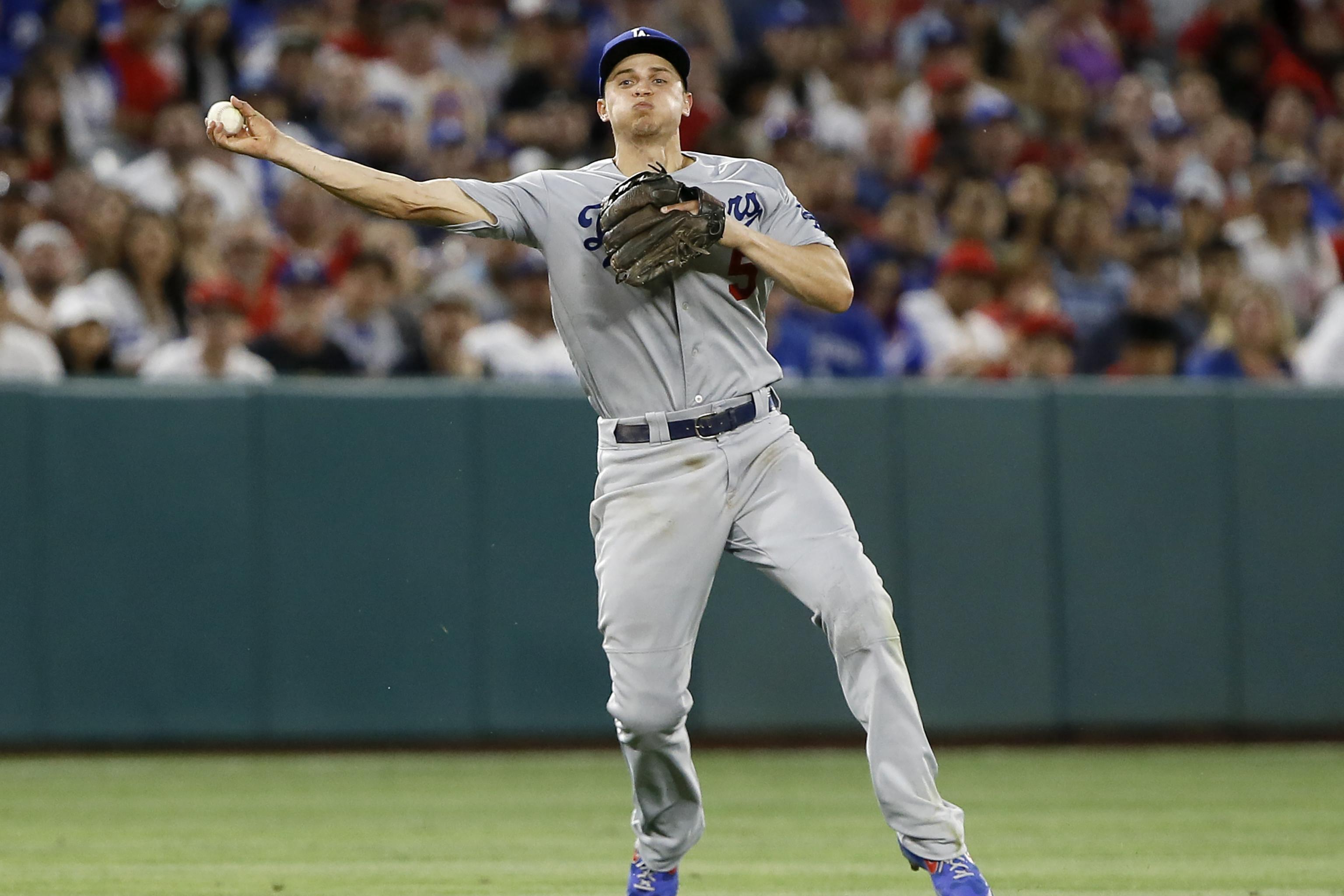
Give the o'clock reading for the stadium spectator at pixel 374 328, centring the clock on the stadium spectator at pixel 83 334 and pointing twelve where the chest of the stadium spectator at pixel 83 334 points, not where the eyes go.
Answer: the stadium spectator at pixel 374 328 is roughly at 9 o'clock from the stadium spectator at pixel 83 334.

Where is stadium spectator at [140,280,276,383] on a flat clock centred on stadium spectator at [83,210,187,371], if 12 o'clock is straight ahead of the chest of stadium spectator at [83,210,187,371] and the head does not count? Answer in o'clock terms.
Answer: stadium spectator at [140,280,276,383] is roughly at 11 o'clock from stadium spectator at [83,210,187,371].

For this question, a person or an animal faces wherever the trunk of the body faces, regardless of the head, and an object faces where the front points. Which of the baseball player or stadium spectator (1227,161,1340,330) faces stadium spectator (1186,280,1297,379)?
stadium spectator (1227,161,1340,330)

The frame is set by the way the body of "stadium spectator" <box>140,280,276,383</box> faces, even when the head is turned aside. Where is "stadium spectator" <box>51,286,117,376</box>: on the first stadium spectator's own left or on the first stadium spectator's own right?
on the first stadium spectator's own right

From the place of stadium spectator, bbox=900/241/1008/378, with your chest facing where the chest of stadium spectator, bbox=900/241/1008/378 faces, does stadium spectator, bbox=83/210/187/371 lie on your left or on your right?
on your right

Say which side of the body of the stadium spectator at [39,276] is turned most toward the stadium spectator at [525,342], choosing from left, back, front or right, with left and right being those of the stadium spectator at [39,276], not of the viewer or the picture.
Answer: left

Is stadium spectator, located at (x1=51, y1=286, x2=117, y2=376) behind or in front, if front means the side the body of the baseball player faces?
behind

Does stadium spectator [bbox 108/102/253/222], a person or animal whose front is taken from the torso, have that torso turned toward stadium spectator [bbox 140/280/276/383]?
yes

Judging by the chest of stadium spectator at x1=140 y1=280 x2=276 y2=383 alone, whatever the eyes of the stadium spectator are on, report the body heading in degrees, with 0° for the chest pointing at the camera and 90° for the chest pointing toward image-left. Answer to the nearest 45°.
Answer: approximately 0°

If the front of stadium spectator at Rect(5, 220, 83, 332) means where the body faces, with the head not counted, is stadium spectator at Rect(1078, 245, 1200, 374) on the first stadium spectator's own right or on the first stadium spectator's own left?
on the first stadium spectator's own left

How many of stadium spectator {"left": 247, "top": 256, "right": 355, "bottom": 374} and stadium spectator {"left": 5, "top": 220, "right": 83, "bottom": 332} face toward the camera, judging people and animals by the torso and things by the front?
2
